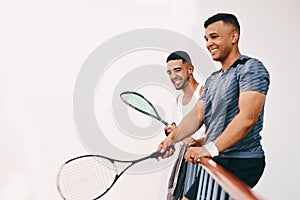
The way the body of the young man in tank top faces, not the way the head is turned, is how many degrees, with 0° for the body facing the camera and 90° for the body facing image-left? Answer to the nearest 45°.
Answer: approximately 45°

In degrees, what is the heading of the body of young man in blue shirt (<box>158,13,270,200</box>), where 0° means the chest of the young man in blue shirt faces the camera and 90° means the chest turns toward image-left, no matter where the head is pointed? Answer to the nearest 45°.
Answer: approximately 45°

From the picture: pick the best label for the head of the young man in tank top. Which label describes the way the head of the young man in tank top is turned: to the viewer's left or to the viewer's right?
to the viewer's left
